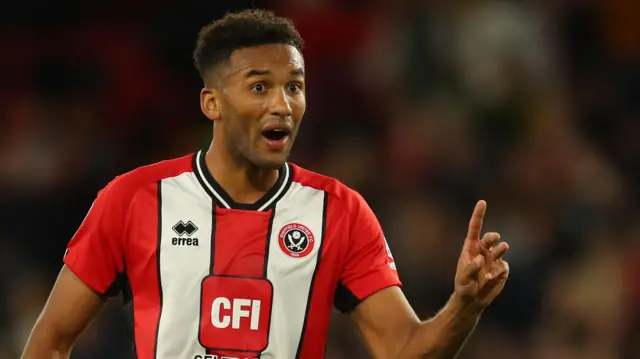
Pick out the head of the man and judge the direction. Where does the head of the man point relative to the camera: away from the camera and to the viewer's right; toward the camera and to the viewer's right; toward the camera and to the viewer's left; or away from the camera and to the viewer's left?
toward the camera and to the viewer's right

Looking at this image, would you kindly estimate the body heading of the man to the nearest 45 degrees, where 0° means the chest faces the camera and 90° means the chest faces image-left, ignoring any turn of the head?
approximately 0°
